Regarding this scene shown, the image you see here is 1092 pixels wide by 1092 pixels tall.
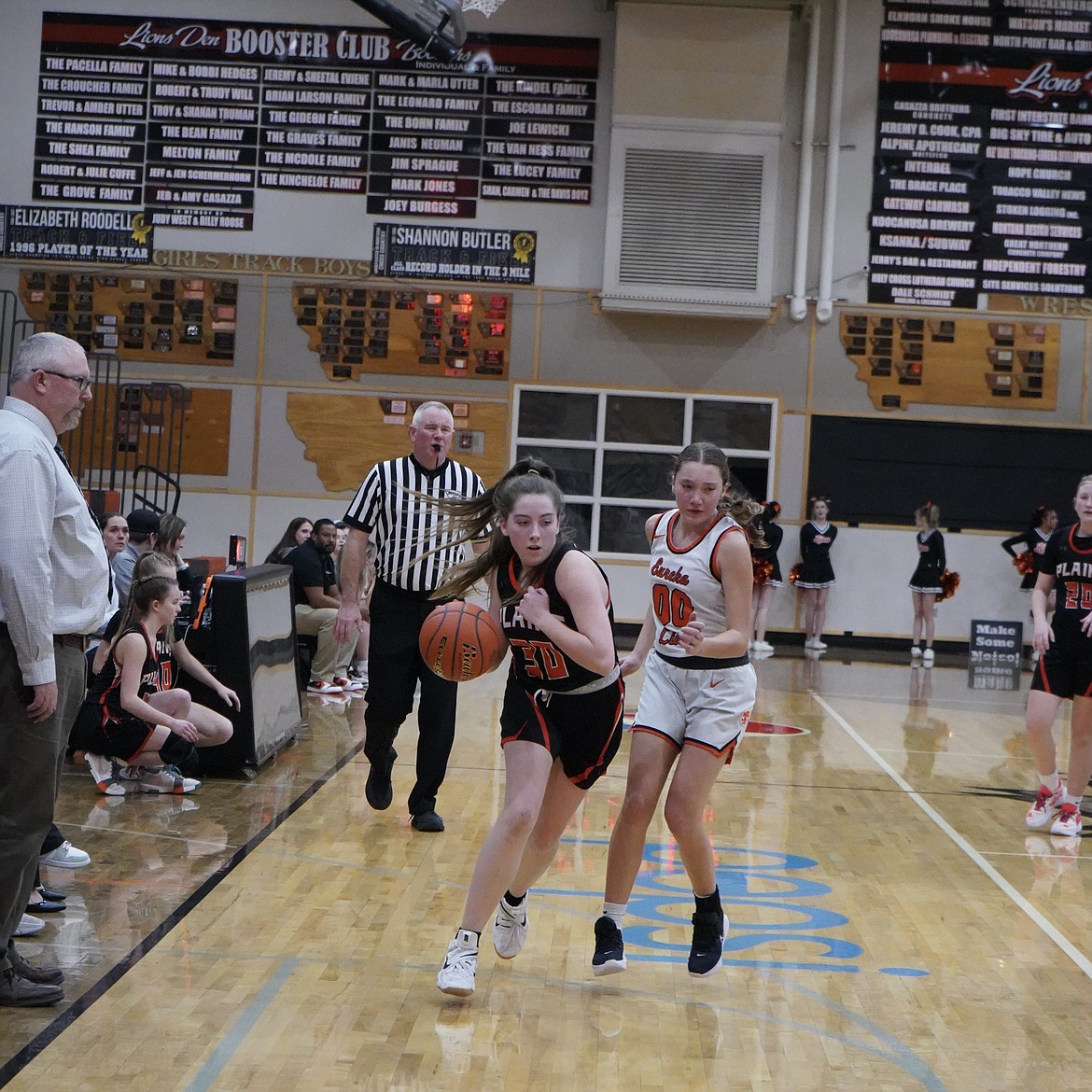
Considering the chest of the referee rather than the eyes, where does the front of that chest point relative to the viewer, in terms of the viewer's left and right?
facing the viewer

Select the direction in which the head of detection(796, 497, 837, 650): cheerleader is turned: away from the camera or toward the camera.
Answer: toward the camera

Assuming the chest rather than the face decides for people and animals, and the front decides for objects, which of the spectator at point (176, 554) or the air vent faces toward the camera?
the air vent

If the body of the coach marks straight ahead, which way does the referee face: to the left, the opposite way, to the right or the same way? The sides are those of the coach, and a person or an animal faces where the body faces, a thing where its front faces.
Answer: to the right

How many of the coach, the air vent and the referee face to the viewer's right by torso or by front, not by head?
1

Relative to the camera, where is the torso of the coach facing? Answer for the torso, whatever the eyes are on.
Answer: to the viewer's right

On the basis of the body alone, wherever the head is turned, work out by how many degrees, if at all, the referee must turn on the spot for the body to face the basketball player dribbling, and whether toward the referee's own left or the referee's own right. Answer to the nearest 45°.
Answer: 0° — they already face them

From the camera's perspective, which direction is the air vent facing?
toward the camera

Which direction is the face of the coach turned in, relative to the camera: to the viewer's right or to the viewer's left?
to the viewer's right

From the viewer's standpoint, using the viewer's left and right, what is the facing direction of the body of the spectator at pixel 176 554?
facing to the right of the viewer

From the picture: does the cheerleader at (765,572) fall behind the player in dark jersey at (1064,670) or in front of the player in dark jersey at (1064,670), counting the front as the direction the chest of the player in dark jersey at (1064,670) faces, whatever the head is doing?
behind
